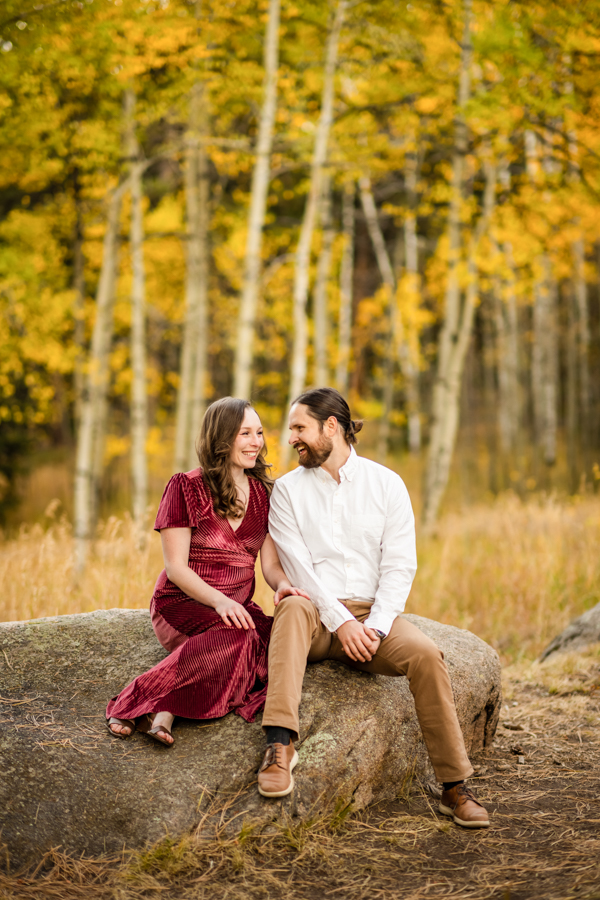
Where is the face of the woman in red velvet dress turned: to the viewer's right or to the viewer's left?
to the viewer's right

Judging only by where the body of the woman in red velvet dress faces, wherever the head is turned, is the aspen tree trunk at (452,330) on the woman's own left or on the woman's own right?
on the woman's own left

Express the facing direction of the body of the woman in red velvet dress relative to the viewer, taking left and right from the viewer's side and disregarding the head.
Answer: facing the viewer and to the right of the viewer

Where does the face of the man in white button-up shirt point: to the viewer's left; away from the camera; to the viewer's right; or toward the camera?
to the viewer's left

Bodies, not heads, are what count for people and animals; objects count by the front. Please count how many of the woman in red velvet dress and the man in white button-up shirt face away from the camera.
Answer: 0

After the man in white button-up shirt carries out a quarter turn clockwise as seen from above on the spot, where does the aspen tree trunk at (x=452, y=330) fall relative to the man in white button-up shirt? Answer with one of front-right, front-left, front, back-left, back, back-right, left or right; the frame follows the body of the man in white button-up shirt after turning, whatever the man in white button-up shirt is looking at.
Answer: right

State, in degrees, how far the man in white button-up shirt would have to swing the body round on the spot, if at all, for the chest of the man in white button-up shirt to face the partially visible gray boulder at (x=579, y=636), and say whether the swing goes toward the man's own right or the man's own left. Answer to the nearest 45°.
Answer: approximately 135° to the man's own left

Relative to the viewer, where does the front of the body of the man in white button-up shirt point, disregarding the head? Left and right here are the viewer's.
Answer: facing the viewer
